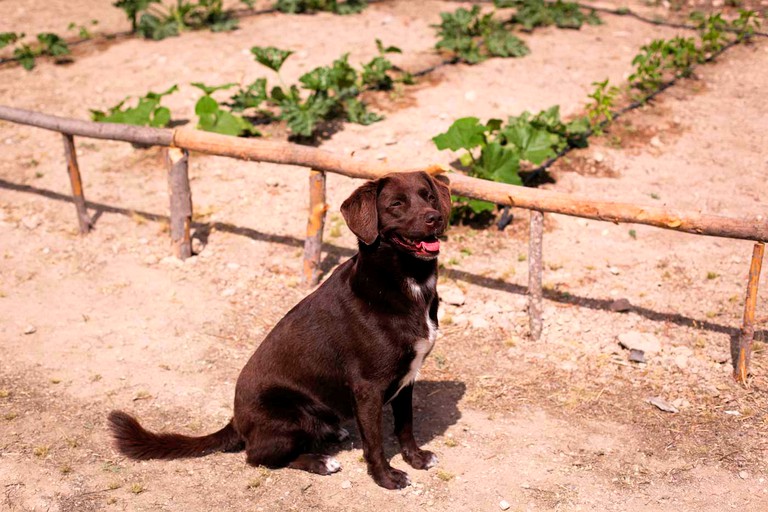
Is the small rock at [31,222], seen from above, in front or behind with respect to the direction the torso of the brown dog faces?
behind

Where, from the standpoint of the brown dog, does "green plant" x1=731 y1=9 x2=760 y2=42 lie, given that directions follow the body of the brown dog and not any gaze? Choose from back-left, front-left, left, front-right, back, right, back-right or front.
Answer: left

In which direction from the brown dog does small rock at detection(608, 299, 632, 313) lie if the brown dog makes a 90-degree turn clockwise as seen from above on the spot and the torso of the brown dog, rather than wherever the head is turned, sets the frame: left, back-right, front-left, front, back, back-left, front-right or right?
back

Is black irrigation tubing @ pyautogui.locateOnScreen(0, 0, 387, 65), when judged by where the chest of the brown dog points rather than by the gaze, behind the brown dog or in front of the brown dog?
behind

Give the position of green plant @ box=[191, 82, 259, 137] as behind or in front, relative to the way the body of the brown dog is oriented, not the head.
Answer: behind

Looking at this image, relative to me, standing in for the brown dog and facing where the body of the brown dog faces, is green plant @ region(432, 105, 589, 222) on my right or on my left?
on my left

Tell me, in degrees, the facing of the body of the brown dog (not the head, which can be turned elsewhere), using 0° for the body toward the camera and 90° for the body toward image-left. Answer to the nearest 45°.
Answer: approximately 315°

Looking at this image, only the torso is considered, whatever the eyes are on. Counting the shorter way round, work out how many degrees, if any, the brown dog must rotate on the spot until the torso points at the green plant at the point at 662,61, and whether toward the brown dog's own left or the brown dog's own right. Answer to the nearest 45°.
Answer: approximately 90° to the brown dog's own left

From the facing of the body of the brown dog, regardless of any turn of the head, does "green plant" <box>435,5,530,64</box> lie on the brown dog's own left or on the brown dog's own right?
on the brown dog's own left

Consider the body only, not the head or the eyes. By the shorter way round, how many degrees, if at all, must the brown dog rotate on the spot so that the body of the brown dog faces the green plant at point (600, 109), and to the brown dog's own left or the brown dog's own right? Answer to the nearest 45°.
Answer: approximately 90° to the brown dog's own left

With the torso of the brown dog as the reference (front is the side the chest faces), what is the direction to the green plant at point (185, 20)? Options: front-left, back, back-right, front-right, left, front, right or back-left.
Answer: back-left

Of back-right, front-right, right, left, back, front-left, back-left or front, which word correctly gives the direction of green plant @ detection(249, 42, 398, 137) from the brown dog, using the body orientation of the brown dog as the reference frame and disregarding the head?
back-left
